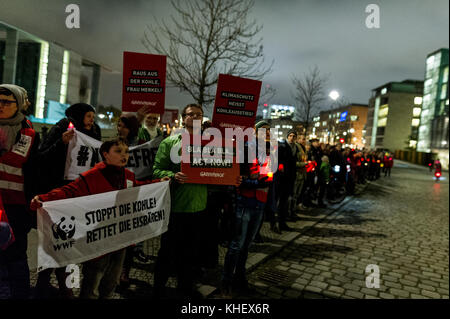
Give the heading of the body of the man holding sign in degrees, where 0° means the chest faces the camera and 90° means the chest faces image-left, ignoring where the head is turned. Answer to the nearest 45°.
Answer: approximately 315°

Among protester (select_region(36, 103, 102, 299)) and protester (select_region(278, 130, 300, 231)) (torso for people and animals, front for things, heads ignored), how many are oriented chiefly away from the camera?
0

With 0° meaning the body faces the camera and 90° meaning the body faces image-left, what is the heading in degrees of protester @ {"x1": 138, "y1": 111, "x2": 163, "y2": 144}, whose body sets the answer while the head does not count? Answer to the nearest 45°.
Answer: approximately 315°

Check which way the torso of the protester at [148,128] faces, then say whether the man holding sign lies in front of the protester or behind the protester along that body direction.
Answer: in front

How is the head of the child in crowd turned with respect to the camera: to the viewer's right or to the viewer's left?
to the viewer's right

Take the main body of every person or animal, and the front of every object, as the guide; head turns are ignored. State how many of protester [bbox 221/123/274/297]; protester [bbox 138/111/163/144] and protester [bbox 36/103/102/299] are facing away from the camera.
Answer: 0

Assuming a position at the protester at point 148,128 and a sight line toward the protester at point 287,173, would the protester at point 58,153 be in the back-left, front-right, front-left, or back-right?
back-right

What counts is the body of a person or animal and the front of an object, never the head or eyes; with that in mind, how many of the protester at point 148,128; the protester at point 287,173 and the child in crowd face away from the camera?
0

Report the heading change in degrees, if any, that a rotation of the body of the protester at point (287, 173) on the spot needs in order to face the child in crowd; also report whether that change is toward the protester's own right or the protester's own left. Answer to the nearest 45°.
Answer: approximately 45° to the protester's own right

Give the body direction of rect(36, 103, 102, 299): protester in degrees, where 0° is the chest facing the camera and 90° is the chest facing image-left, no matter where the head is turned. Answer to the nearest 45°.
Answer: approximately 315°

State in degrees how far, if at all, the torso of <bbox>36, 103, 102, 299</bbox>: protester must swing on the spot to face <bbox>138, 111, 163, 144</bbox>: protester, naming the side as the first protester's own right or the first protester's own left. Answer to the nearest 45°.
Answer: approximately 90° to the first protester's own left
